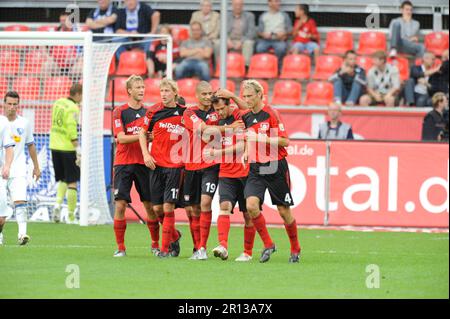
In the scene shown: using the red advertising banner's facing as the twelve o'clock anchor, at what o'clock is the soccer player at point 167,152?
The soccer player is roughly at 1 o'clock from the red advertising banner.

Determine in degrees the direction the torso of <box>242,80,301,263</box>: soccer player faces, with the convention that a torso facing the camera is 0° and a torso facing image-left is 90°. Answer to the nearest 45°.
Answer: approximately 45°

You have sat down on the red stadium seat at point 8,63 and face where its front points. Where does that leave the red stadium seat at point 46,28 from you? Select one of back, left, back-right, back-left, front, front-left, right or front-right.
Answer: back

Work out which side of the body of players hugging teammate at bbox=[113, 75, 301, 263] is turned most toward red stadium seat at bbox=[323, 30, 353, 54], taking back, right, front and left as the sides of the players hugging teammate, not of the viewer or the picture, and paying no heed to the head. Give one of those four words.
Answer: back
